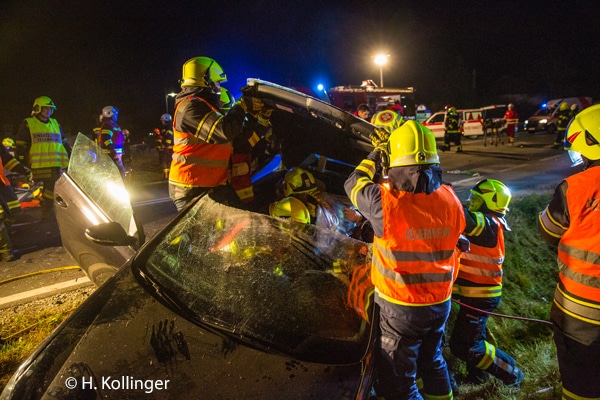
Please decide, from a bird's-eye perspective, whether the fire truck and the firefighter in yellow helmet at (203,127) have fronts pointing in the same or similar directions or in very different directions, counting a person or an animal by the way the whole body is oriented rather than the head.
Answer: very different directions

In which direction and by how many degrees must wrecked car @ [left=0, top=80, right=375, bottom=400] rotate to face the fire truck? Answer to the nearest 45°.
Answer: approximately 180°

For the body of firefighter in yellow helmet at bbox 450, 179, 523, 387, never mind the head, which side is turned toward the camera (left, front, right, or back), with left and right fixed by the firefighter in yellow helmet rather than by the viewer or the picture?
left

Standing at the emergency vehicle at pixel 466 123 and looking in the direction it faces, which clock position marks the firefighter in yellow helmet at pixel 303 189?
The firefighter in yellow helmet is roughly at 9 o'clock from the emergency vehicle.

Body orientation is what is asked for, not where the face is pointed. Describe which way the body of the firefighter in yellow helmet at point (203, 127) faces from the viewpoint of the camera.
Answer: to the viewer's right

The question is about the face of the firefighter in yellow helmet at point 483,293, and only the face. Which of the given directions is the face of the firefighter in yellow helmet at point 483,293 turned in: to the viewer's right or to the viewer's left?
to the viewer's left

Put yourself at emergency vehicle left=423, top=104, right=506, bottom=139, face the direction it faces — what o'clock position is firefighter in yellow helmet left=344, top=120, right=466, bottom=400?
The firefighter in yellow helmet is roughly at 9 o'clock from the emergency vehicle.

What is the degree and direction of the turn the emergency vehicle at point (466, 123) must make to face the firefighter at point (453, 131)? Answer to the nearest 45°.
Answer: approximately 90° to its left

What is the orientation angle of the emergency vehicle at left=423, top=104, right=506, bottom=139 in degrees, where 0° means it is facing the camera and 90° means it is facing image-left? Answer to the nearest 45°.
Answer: approximately 90°

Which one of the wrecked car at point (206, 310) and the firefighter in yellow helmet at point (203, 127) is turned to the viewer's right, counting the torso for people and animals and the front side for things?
the firefighter in yellow helmet

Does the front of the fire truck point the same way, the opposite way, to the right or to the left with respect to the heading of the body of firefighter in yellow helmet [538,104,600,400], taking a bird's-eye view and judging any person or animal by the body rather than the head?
to the left
